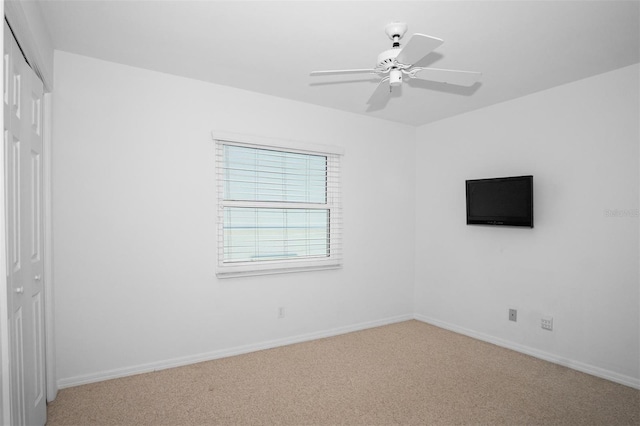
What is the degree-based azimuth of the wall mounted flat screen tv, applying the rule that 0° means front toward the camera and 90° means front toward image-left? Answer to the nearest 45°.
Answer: approximately 45°

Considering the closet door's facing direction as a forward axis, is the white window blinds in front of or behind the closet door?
in front

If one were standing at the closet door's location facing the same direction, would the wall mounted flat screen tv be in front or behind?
in front

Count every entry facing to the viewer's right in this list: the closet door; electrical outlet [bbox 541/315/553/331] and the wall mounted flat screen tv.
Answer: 1

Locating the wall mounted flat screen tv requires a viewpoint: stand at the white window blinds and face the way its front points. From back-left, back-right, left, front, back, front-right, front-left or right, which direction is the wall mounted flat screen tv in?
front-left

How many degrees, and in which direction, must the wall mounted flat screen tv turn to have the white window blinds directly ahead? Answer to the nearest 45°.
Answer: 0° — it already faces it

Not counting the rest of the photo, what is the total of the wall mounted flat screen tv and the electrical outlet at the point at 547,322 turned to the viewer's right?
0

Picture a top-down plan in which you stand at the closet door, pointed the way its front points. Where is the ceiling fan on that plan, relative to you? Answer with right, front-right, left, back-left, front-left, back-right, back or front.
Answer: front-right

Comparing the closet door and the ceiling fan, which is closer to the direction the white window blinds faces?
the ceiling fan

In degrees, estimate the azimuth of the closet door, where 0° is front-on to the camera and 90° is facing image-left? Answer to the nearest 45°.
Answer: approximately 270°

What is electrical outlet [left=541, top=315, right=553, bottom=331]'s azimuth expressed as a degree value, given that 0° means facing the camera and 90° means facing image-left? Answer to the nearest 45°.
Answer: approximately 45°

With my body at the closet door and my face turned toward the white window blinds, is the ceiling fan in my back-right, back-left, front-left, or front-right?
front-right
